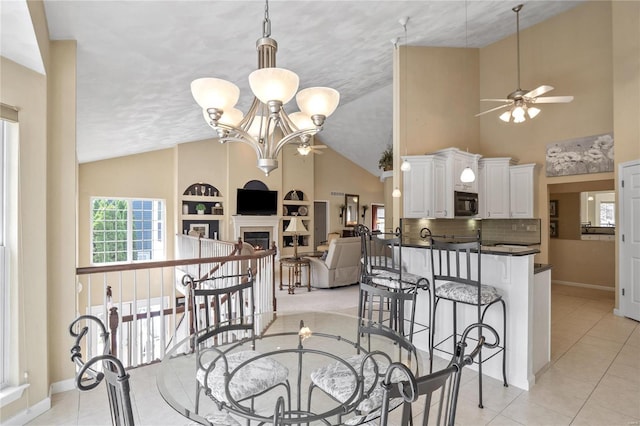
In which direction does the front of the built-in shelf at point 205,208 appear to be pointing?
toward the camera

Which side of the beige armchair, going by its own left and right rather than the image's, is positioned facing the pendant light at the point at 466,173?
back

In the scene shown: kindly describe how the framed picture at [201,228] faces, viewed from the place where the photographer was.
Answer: facing the viewer

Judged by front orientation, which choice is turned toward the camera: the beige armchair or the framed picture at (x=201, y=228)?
the framed picture

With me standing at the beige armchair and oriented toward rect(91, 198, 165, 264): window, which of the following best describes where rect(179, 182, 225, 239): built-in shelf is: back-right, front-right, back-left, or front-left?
front-right

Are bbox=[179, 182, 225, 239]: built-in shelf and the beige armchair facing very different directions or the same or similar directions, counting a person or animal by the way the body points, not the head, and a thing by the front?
very different directions

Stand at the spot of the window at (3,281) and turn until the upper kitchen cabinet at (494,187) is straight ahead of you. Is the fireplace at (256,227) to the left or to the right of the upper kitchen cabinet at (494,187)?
left

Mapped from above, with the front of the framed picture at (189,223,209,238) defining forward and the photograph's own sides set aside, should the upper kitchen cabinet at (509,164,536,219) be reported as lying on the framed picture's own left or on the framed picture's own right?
on the framed picture's own left

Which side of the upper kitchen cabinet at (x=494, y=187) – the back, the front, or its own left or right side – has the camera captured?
front

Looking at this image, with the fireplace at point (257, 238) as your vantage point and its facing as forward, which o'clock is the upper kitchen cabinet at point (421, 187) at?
The upper kitchen cabinet is roughly at 11 o'clock from the fireplace.

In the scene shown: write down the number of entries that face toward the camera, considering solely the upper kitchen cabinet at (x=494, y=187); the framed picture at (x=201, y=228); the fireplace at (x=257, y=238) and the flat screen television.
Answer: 4

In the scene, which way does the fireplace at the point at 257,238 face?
toward the camera

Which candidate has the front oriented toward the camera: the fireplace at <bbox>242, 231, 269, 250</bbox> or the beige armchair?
the fireplace

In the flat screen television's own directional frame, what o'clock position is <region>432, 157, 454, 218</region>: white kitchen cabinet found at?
The white kitchen cabinet is roughly at 11 o'clock from the flat screen television.

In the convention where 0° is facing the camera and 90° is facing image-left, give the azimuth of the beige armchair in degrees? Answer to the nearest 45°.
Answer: approximately 135°

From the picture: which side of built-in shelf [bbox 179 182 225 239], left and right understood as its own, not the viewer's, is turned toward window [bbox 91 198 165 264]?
right

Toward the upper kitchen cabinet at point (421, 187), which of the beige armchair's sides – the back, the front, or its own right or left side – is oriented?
back

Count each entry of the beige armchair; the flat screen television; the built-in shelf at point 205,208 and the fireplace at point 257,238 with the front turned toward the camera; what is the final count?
3

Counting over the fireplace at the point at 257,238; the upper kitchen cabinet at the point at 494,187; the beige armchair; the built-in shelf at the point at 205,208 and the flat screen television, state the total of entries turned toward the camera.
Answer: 4
